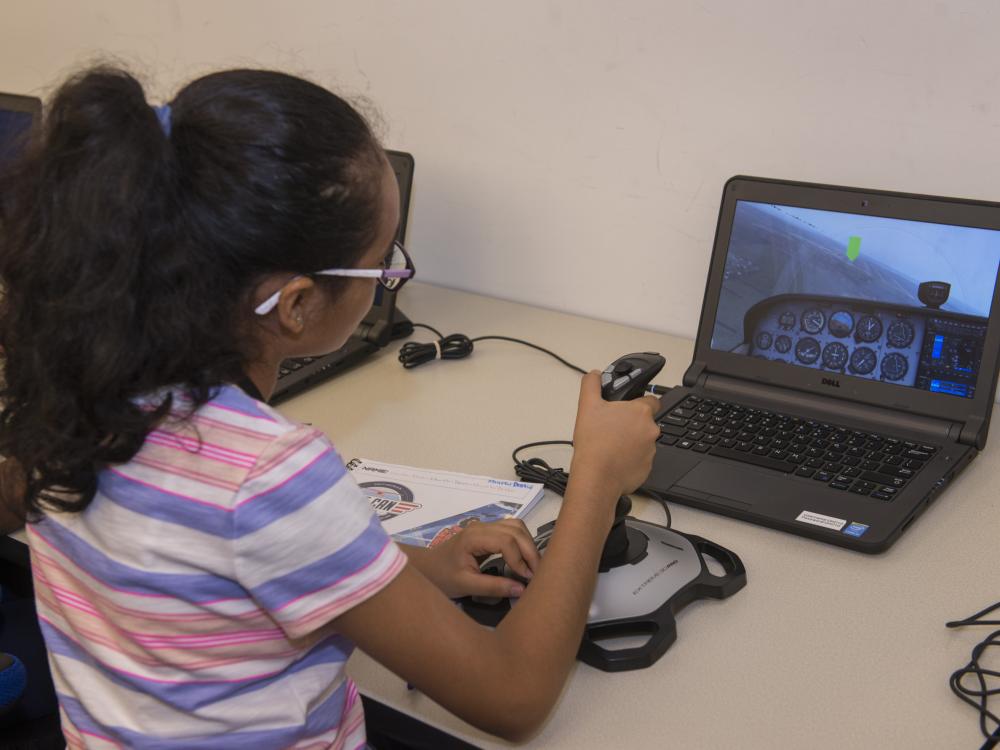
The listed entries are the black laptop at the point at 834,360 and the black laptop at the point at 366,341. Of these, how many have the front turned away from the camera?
0

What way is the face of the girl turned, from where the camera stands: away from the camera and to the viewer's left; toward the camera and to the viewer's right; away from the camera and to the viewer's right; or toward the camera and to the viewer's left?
away from the camera and to the viewer's right

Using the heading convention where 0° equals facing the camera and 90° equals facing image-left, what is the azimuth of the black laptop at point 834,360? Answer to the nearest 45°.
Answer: approximately 45°

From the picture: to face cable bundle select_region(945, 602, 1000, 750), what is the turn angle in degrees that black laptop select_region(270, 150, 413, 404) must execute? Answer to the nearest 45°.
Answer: approximately 90° to its left

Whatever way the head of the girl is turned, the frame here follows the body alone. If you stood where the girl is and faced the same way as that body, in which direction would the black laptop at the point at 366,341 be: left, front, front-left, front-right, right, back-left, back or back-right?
front-left

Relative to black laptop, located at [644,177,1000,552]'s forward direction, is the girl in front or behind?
in front

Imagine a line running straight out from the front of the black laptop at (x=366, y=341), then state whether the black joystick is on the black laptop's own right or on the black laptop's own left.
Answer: on the black laptop's own left

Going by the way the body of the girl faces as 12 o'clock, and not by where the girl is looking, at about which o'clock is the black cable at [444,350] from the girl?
The black cable is roughly at 11 o'clock from the girl.
